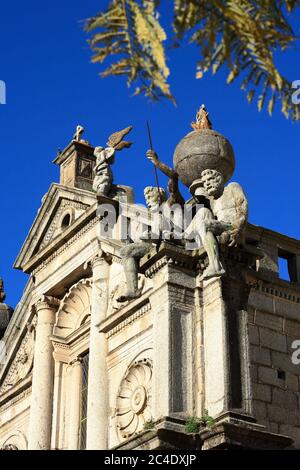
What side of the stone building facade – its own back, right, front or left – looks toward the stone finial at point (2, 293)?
right

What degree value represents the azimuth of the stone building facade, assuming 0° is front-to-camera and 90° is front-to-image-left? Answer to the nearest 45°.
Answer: approximately 45°
